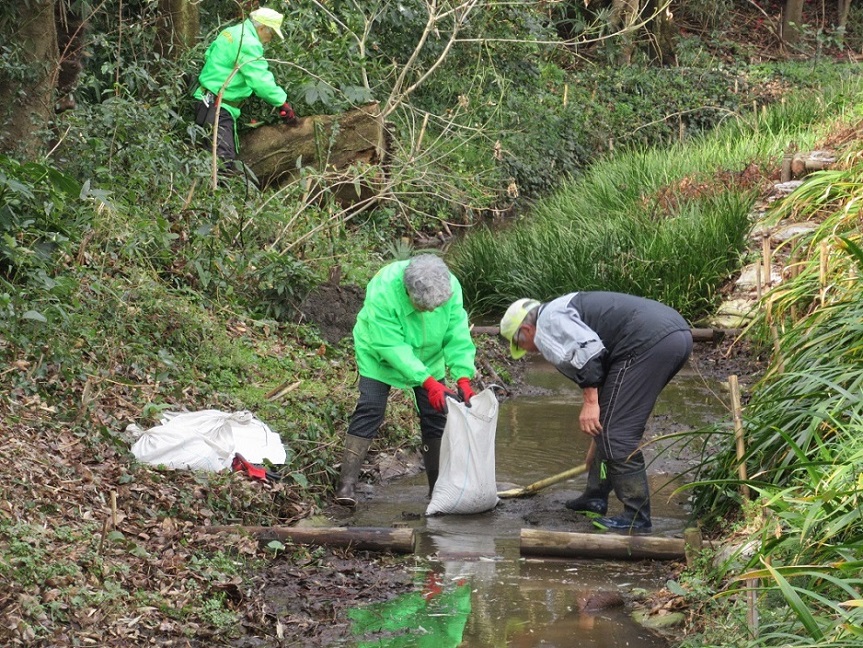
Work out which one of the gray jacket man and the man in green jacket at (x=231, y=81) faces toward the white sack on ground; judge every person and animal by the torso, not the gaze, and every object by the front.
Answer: the gray jacket man

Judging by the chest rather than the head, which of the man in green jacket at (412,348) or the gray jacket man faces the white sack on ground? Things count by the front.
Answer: the gray jacket man

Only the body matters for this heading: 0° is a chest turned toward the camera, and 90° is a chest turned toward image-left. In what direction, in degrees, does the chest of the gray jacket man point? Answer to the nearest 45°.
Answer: approximately 90°

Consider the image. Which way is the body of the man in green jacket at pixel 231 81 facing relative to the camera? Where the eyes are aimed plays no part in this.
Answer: to the viewer's right

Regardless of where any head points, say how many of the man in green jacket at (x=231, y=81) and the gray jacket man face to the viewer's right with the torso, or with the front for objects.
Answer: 1

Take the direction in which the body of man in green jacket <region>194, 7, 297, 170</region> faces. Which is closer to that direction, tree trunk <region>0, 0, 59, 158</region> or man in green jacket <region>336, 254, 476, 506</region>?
the man in green jacket

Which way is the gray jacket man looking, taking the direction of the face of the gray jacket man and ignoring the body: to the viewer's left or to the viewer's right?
to the viewer's left

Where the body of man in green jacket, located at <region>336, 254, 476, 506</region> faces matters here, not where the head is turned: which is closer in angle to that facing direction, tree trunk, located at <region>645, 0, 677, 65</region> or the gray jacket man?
the gray jacket man

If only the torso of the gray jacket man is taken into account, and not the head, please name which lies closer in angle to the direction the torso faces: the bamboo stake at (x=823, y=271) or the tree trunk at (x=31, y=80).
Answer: the tree trunk
